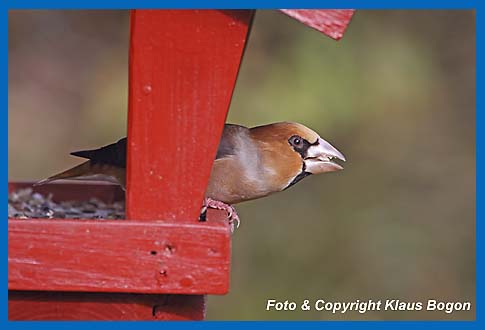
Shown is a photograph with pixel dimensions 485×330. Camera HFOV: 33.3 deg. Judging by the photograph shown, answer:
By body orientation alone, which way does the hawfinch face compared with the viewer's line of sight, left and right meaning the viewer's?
facing to the right of the viewer

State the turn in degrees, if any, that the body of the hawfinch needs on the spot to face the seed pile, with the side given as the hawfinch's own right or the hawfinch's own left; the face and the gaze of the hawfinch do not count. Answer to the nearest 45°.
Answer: approximately 180°
